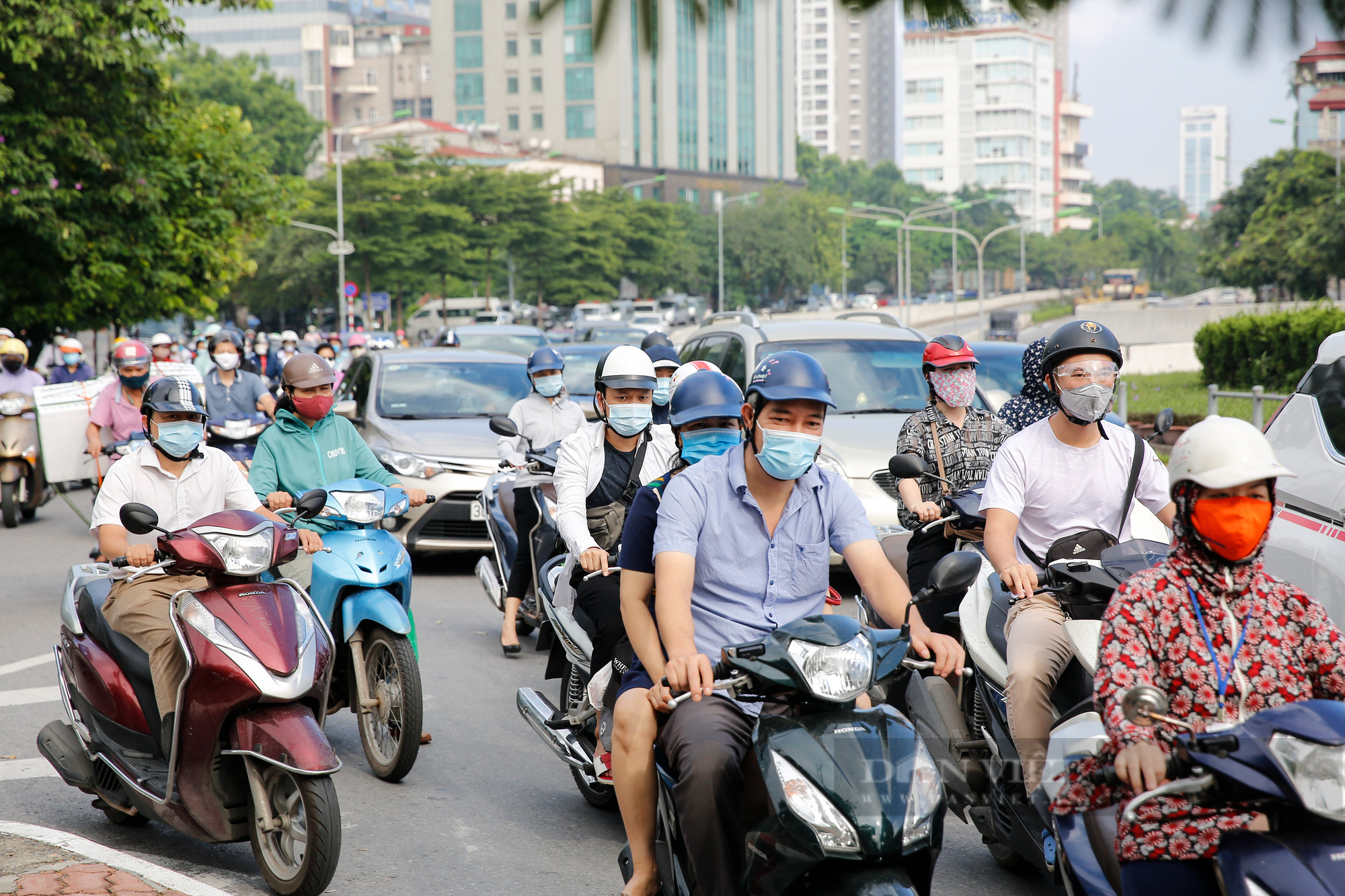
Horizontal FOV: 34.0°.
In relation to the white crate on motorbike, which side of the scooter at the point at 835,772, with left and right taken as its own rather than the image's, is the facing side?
back

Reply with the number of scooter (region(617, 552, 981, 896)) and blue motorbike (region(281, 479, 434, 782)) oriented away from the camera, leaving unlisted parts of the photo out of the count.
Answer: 0

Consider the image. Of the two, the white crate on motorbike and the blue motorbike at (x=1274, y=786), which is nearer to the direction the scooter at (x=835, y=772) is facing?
the blue motorbike

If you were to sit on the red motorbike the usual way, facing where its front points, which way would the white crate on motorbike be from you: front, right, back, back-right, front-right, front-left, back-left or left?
back-left

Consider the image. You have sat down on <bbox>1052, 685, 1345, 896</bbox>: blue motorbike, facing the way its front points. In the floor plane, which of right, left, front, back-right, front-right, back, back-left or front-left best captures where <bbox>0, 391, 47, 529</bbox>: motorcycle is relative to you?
back

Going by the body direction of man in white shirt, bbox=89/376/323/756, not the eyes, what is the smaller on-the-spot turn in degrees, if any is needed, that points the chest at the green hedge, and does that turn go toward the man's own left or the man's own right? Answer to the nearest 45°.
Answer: approximately 90° to the man's own left

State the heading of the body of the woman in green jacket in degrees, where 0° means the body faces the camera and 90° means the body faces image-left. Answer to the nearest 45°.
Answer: approximately 315°

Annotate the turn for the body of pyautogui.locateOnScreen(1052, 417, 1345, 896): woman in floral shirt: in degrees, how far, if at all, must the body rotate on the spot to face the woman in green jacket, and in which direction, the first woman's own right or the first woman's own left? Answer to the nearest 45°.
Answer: approximately 180°

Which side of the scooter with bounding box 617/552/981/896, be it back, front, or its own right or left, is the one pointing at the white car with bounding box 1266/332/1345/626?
left

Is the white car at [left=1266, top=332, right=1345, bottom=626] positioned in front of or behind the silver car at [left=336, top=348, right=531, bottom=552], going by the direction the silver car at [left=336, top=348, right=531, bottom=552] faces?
in front
